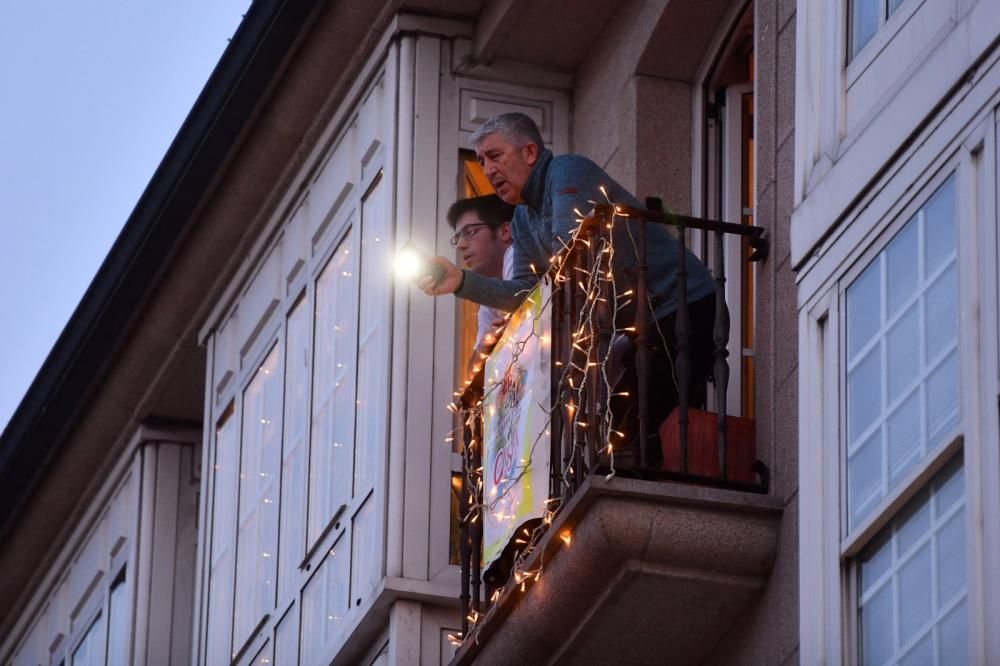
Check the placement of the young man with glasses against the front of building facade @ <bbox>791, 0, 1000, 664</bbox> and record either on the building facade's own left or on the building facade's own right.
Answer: on the building facade's own right

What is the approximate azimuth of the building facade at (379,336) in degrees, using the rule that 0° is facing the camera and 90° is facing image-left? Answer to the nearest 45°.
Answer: approximately 45°

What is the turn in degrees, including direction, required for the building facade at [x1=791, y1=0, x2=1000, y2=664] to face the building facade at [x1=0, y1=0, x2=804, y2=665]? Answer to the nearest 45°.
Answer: approximately 90° to its right

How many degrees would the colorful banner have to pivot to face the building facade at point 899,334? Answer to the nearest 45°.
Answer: approximately 90° to its left

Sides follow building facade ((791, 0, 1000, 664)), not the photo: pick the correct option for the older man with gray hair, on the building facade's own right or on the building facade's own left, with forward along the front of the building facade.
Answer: on the building facade's own right

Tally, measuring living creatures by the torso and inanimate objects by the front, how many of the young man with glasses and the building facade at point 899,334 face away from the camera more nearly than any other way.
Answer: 0

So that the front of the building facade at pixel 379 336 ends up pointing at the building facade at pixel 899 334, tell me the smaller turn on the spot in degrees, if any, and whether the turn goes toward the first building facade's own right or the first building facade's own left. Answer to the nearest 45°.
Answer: approximately 45° to the first building facade's own left

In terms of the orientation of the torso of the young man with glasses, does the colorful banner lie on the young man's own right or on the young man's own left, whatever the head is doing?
on the young man's own left

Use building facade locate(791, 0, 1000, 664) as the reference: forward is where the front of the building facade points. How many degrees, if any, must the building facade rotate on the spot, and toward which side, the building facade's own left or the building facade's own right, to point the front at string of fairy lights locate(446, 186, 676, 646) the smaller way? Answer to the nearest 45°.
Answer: approximately 90° to the building facade's own right

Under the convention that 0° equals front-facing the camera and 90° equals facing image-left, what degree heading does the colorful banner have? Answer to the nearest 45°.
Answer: approximately 45°
